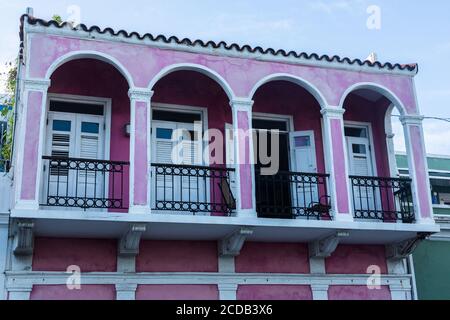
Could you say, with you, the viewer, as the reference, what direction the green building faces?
facing the viewer

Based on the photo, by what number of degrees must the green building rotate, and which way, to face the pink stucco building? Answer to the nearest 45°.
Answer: approximately 45° to its right
